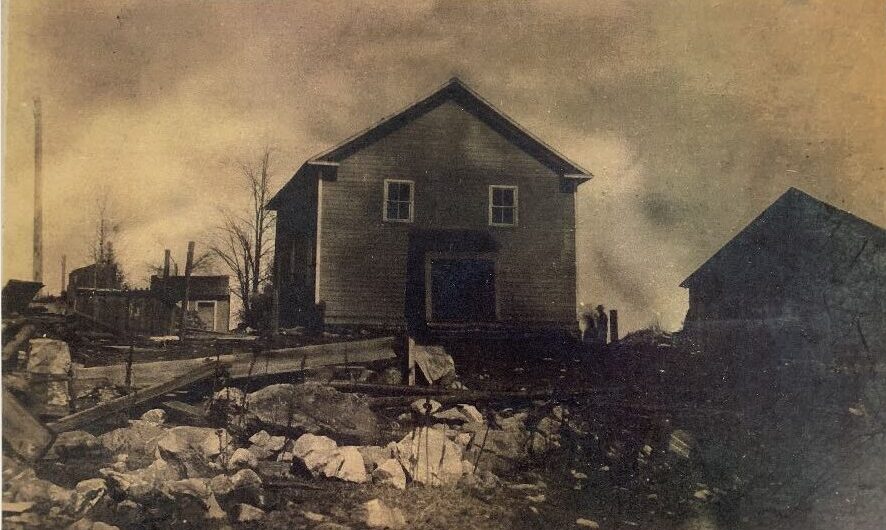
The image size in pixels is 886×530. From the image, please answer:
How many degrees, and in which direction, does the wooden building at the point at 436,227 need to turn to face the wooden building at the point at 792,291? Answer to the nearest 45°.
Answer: approximately 90° to its left

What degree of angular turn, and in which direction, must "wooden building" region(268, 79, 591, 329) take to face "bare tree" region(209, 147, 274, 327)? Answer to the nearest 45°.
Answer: approximately 90° to its right

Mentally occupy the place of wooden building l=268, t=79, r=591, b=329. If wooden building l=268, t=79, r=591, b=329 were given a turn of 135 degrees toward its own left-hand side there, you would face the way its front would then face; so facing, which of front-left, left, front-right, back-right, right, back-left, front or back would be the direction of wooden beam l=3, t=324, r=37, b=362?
back-left

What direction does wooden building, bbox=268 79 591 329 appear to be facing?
toward the camera

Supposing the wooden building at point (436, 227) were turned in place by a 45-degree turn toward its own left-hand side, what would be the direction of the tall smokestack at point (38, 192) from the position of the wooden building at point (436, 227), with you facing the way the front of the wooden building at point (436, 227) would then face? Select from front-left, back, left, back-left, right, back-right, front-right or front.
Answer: back-right

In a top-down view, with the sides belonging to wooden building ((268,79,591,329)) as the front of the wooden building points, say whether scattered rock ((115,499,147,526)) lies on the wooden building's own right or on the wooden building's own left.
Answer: on the wooden building's own right

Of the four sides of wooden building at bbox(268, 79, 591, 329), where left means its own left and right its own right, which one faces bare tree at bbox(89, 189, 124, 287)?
right
